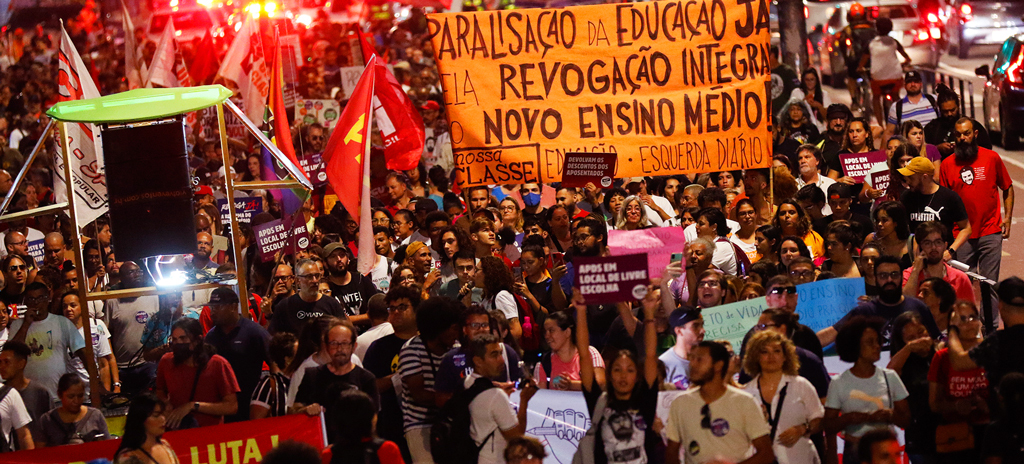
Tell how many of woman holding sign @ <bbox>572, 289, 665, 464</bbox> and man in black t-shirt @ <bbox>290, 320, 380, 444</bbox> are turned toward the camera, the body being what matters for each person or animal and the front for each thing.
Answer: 2

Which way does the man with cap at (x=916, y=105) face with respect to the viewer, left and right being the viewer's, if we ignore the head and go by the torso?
facing the viewer

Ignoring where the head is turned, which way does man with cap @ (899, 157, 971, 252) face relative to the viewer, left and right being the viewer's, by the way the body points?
facing the viewer and to the left of the viewer

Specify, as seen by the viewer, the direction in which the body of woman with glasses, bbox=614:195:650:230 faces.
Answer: toward the camera

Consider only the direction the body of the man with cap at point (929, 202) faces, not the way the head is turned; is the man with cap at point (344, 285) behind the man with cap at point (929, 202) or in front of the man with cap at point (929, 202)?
in front

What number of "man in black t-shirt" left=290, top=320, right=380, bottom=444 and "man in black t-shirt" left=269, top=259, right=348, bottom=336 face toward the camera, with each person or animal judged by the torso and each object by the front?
2

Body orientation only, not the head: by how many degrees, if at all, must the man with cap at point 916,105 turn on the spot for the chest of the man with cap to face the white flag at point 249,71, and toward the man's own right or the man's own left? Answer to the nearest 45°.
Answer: approximately 90° to the man's own right

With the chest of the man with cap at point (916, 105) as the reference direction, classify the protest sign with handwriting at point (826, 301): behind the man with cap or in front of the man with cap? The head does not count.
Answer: in front

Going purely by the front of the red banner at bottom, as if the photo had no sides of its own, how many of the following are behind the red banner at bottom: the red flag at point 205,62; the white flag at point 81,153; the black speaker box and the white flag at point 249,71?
4

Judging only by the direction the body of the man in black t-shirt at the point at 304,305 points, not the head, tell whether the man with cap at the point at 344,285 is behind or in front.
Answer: behind

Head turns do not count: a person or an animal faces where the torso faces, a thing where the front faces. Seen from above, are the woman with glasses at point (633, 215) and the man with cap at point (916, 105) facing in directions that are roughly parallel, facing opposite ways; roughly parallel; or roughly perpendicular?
roughly parallel

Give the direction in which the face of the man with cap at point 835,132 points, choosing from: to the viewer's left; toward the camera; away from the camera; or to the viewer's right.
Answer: toward the camera

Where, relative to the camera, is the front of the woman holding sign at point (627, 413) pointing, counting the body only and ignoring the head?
toward the camera

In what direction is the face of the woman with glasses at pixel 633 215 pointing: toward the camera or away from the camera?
toward the camera
